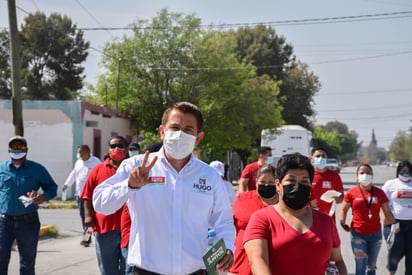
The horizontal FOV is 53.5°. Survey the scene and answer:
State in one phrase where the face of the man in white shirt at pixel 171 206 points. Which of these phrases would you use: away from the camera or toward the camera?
toward the camera

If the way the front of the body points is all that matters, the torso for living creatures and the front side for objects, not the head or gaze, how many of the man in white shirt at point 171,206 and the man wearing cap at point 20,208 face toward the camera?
2

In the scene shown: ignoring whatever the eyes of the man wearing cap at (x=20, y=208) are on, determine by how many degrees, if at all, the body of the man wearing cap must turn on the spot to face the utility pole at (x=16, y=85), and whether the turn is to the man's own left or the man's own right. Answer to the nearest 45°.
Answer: approximately 180°

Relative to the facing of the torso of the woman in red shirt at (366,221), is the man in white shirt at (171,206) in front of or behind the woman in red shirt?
in front

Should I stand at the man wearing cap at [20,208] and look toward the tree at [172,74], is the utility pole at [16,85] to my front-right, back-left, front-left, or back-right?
front-left

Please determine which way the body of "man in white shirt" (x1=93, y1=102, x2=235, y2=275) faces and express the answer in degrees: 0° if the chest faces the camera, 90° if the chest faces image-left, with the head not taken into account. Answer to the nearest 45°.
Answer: approximately 0°

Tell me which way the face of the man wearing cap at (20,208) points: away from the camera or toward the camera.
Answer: toward the camera

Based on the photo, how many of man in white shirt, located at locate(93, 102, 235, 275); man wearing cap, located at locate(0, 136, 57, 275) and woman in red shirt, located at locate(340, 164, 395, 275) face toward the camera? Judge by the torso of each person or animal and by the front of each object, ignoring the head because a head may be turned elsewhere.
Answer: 3

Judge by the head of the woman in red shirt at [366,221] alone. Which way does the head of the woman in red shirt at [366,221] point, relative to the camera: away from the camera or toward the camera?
toward the camera

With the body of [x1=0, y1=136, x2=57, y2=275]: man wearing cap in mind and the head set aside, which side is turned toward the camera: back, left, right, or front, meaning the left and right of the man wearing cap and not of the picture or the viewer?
front

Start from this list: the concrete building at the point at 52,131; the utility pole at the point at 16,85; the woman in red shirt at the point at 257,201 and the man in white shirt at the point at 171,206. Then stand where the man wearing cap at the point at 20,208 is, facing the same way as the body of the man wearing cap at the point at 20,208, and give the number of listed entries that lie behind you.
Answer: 2

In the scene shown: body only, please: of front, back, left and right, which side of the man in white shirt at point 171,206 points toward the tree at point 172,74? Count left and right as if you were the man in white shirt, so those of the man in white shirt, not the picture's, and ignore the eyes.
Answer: back

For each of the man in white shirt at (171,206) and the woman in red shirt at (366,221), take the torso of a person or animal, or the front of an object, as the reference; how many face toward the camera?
2

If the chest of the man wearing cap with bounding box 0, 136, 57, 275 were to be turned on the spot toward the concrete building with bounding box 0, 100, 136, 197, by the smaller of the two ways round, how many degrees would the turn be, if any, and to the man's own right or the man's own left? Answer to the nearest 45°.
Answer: approximately 180°

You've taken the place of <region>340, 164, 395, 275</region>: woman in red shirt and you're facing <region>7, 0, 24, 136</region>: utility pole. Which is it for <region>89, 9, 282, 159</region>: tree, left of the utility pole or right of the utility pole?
right

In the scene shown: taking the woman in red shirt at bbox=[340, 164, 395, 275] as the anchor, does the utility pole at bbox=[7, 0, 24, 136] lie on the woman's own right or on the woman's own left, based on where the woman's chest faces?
on the woman's own right
